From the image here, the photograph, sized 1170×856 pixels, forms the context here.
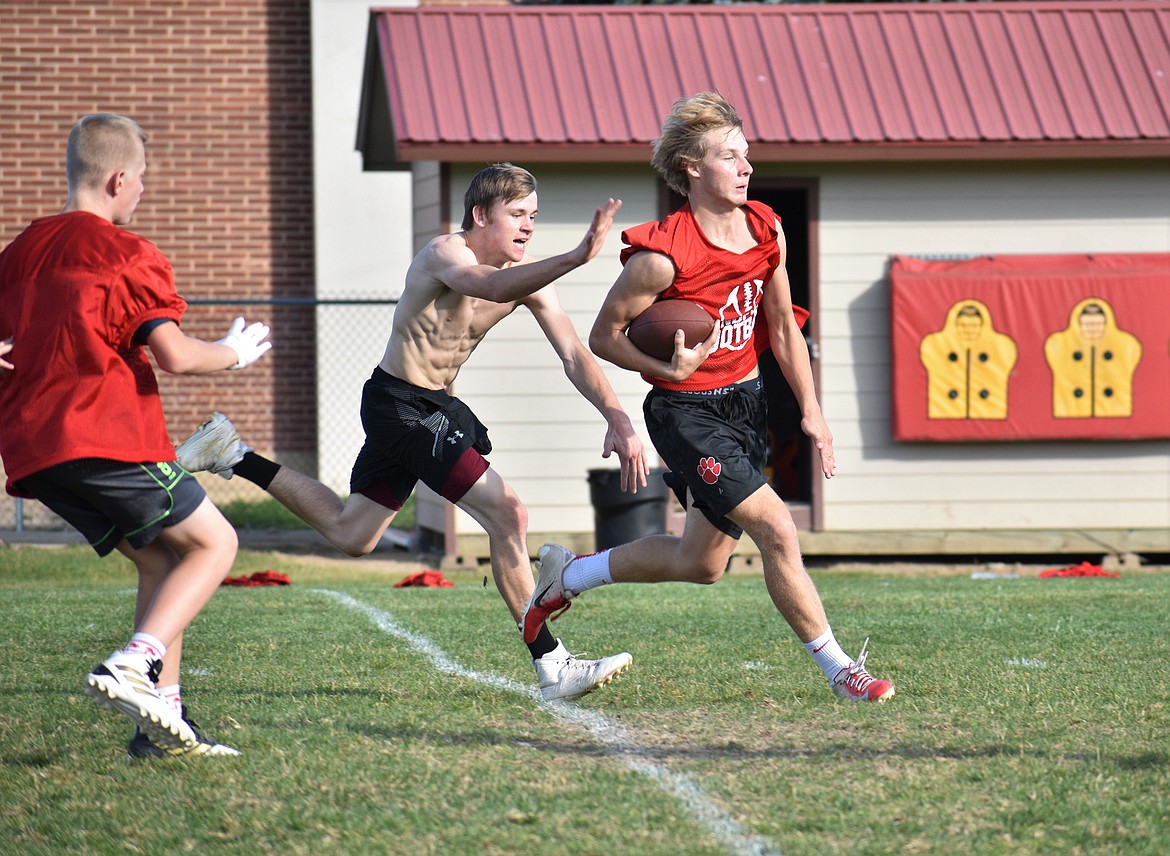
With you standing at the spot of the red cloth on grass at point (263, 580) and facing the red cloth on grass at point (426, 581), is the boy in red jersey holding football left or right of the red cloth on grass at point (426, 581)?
right

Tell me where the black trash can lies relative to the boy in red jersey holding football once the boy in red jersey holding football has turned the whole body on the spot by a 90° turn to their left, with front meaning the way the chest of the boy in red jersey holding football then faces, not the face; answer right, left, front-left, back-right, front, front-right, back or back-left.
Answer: front-left

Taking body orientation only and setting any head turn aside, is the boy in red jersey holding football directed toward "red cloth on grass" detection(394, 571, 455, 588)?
no

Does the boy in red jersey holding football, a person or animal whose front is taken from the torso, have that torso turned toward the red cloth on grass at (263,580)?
no

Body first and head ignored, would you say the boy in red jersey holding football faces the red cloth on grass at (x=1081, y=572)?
no

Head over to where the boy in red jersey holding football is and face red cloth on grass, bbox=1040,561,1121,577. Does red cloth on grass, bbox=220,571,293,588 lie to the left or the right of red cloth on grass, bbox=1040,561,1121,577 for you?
left

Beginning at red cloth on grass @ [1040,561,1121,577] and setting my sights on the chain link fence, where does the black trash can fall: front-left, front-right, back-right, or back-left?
front-left

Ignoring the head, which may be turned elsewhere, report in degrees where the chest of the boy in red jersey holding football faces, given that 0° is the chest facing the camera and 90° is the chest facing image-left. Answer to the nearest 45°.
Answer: approximately 315°
